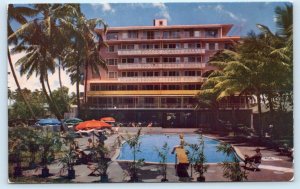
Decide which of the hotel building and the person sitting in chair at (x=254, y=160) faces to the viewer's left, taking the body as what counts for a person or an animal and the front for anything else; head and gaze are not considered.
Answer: the person sitting in chair

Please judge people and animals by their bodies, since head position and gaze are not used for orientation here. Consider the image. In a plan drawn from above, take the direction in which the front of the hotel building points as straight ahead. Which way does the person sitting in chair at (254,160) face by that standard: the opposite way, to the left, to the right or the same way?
to the right

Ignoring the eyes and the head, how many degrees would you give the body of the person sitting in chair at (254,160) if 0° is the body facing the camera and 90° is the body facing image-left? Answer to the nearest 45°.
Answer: approximately 90°

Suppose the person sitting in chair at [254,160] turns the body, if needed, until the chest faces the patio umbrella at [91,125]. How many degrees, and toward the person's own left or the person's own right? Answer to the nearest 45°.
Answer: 0° — they already face it

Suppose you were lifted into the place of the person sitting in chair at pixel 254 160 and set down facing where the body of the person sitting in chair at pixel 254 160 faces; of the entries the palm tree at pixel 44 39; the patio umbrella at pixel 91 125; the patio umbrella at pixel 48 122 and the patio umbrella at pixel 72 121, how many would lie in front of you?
4

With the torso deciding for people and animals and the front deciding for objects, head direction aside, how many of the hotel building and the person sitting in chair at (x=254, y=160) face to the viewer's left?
1

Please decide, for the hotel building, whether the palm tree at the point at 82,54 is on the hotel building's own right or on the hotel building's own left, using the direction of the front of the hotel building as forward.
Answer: on the hotel building's own right

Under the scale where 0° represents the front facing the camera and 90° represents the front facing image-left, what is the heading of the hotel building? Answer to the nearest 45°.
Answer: approximately 0°

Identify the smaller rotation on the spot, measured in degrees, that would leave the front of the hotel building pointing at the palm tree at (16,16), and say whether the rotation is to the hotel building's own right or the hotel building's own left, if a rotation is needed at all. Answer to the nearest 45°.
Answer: approximately 90° to the hotel building's own right
